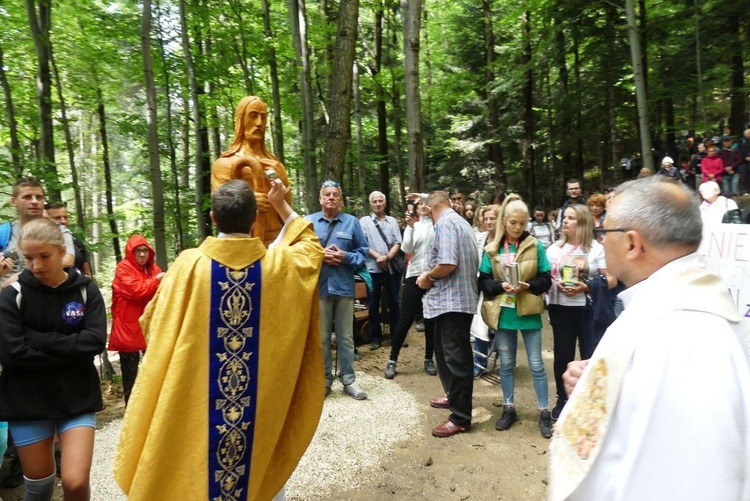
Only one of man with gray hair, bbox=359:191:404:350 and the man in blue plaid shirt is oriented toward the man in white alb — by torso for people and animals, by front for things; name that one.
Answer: the man with gray hair

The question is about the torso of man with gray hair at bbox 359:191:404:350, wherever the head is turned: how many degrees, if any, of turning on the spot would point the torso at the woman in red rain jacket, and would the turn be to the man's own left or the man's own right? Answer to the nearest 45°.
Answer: approximately 45° to the man's own right

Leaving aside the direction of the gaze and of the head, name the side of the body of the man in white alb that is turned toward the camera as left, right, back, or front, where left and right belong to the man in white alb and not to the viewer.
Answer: left

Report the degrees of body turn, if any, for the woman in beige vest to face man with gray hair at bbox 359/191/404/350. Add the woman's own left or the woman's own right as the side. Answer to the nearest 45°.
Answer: approximately 135° to the woman's own right

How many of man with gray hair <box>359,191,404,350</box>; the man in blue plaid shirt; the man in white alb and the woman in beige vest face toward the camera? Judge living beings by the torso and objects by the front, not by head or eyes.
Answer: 2

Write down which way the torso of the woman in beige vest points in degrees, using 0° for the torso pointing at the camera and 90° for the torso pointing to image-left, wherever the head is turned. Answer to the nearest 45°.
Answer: approximately 0°

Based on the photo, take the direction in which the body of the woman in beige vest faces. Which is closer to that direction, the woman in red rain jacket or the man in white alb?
the man in white alb
